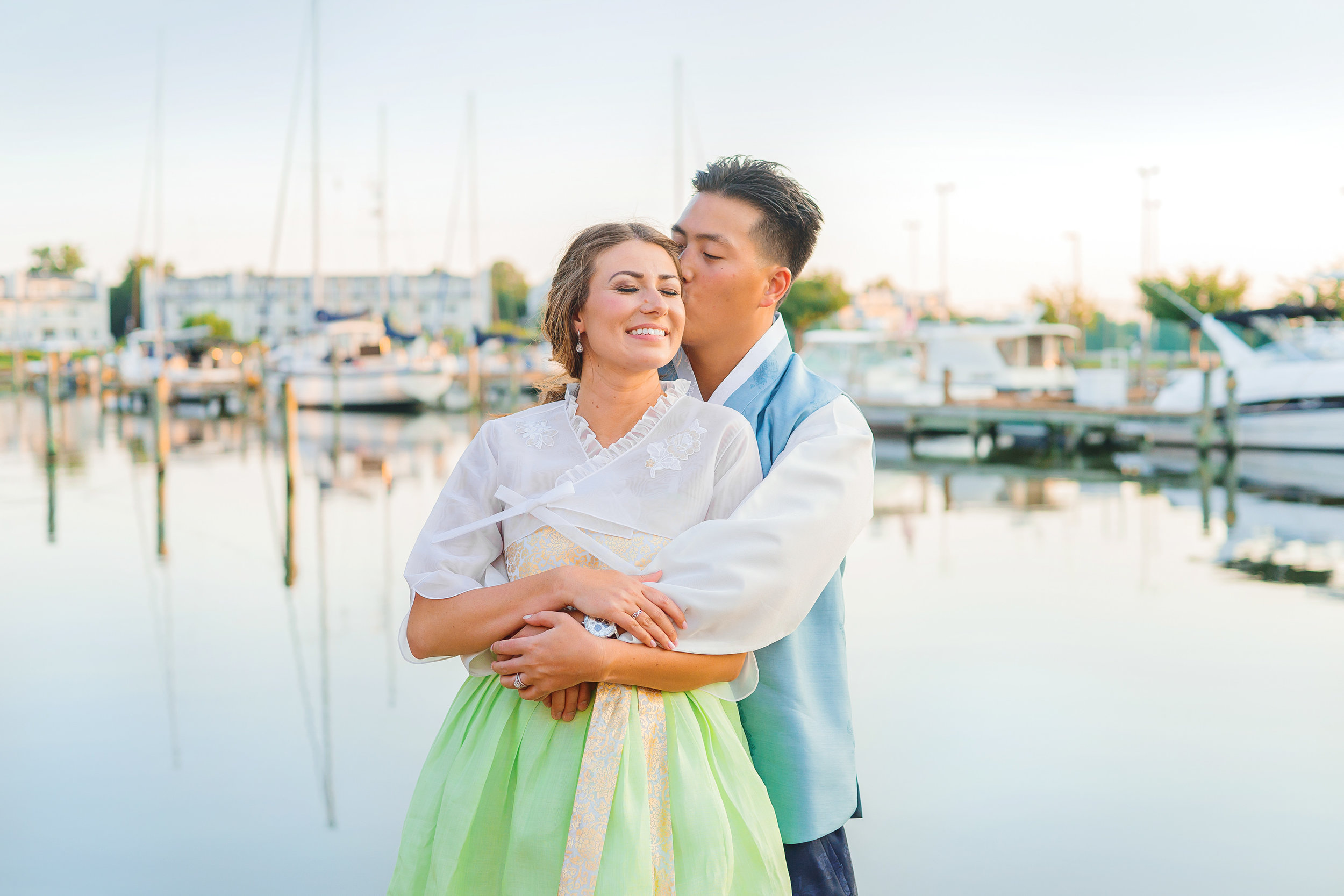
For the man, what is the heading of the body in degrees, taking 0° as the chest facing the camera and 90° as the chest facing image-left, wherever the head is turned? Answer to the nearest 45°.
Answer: approximately 45°

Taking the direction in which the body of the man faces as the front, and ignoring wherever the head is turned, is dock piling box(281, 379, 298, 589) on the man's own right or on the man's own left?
on the man's own right

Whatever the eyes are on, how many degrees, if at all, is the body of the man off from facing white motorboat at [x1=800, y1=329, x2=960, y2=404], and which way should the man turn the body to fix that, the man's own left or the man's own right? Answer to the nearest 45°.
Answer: approximately 135° to the man's own right

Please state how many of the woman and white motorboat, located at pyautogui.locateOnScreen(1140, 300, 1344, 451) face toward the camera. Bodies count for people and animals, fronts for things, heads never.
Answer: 1

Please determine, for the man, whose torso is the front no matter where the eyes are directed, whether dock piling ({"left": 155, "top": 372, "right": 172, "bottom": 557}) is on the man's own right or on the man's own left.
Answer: on the man's own right
